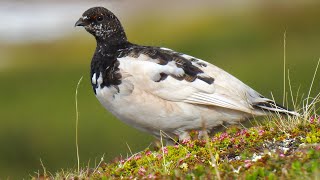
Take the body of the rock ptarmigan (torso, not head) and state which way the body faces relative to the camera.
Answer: to the viewer's left
